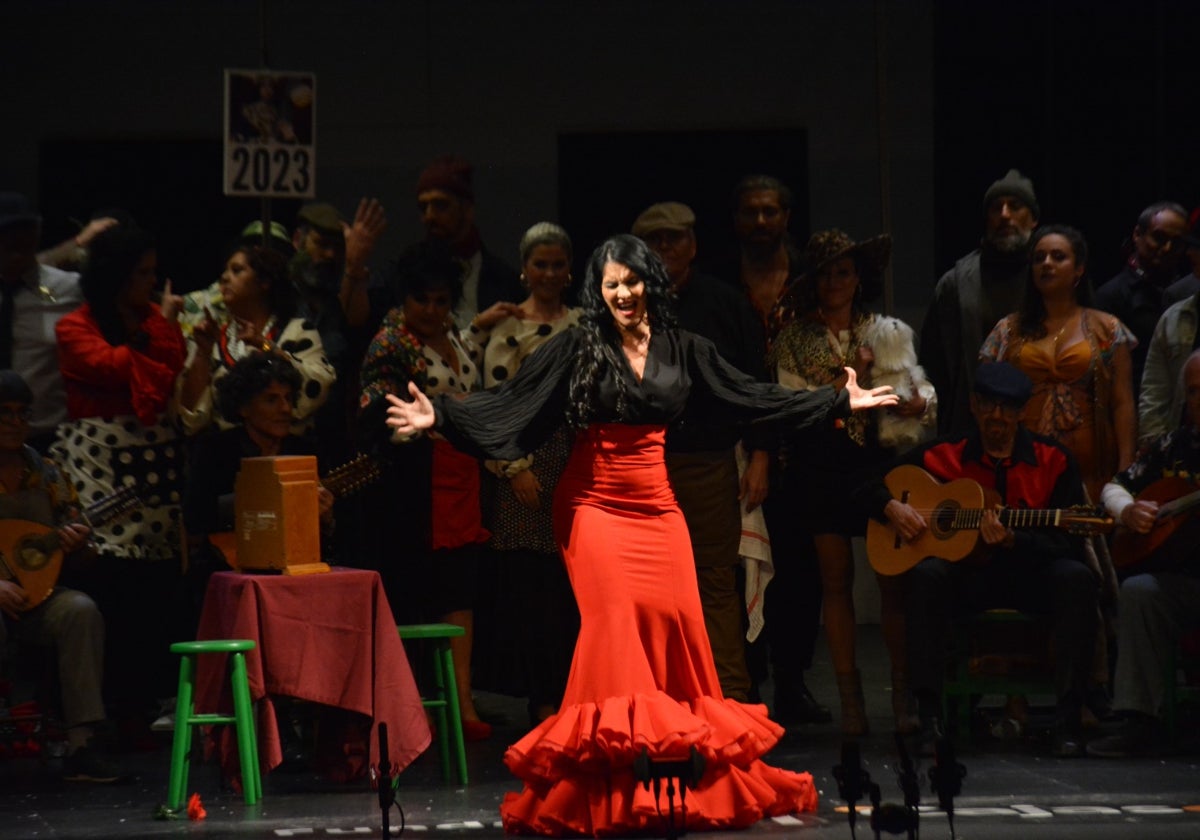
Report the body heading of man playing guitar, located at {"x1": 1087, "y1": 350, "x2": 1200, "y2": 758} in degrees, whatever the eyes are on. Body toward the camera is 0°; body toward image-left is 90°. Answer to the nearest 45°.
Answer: approximately 45°

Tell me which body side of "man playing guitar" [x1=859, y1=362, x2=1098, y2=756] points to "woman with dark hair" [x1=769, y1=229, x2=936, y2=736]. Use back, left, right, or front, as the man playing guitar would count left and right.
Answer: right

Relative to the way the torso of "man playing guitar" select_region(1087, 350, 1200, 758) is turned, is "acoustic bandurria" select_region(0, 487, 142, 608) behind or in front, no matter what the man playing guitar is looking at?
in front

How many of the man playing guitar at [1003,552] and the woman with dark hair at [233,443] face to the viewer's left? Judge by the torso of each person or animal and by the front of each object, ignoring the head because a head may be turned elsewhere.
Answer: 0

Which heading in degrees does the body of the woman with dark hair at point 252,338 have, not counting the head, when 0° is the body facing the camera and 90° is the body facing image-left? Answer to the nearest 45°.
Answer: approximately 45°
